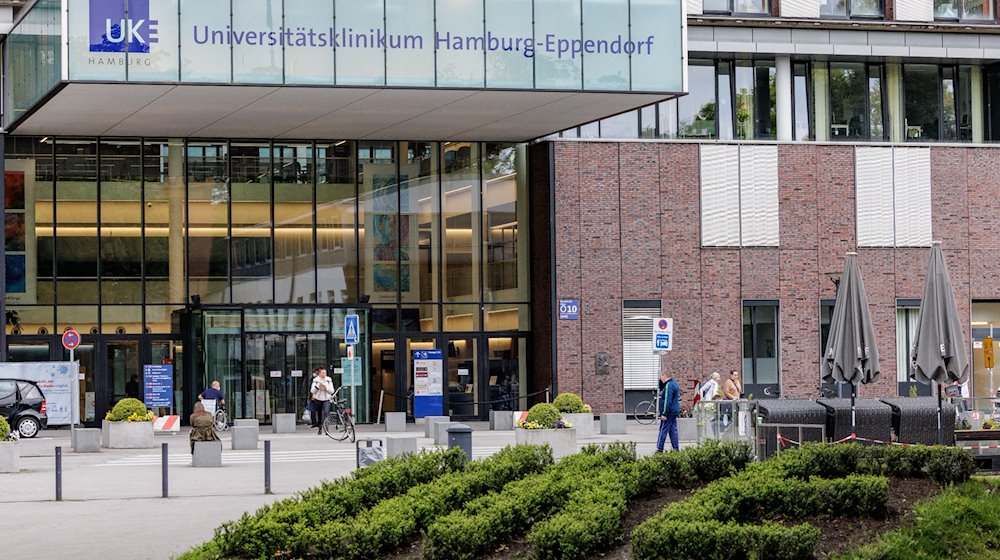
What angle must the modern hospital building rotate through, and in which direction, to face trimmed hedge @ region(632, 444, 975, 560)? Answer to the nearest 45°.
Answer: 0° — it already faces it

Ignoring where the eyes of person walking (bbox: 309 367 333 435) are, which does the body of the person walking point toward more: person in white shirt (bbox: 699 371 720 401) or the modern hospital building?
the person in white shirt

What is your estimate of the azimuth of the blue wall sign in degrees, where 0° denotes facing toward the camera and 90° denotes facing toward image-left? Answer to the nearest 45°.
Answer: approximately 0°

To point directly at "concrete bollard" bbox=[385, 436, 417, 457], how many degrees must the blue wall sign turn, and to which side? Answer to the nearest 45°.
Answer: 0° — it already faces it

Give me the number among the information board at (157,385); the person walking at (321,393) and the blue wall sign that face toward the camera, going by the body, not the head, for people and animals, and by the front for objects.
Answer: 3

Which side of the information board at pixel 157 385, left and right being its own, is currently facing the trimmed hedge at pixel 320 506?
front

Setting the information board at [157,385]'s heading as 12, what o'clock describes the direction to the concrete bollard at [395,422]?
The concrete bollard is roughly at 10 o'clock from the information board.
